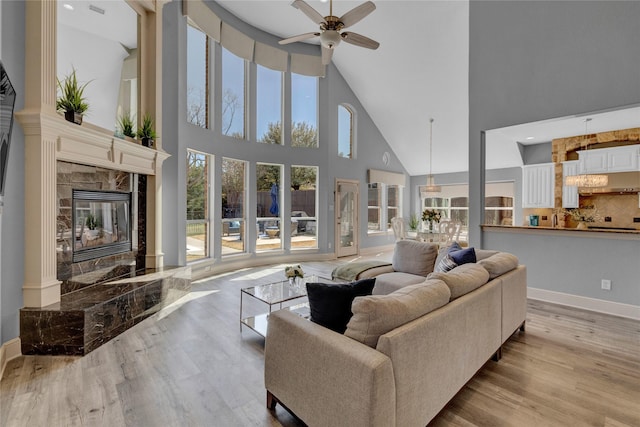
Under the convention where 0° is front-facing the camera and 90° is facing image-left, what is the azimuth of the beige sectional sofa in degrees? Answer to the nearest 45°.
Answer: approximately 135°

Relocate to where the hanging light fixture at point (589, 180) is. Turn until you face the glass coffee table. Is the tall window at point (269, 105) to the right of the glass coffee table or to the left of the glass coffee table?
right

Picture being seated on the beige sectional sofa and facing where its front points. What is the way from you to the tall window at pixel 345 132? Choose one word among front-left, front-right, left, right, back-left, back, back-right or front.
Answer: front-right

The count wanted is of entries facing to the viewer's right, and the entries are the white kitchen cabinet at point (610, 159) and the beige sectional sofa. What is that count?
0

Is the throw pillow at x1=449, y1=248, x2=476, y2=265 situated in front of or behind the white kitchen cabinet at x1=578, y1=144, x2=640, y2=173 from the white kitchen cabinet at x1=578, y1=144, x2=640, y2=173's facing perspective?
in front

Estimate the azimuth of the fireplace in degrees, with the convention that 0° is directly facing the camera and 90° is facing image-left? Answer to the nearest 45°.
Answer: approximately 315°

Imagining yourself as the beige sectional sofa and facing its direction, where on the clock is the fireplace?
The fireplace is roughly at 11 o'clock from the beige sectional sofa.

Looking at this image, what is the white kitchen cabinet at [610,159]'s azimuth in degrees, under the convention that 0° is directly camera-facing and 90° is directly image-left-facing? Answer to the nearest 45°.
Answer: approximately 45°

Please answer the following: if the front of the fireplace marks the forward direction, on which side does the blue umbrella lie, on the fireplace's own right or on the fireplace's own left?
on the fireplace's own left

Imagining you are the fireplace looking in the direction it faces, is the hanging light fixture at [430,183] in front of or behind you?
in front

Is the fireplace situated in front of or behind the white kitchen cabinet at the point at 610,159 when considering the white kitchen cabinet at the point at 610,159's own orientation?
in front

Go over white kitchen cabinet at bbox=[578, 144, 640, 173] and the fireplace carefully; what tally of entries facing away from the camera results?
0

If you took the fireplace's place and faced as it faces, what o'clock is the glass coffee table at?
The glass coffee table is roughly at 12 o'clock from the fireplace.

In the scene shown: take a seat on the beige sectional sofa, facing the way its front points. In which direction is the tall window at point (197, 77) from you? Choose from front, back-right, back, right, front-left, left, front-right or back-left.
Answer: front
